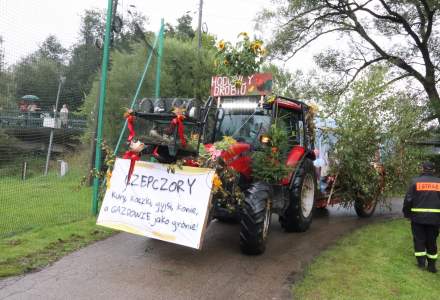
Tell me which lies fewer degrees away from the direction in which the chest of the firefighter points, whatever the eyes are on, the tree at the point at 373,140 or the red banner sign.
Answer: the tree

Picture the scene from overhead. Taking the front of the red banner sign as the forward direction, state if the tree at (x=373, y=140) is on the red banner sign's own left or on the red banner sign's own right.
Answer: on the red banner sign's own left

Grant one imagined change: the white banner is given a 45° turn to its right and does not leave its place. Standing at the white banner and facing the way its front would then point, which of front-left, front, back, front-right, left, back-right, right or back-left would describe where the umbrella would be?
front-right

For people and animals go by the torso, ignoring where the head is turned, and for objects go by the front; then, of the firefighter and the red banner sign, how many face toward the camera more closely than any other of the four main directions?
1

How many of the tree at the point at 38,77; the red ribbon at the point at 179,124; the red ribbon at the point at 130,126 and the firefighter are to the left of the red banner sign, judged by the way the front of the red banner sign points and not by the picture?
1

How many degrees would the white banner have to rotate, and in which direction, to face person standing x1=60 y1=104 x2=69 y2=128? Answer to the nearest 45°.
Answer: approximately 90° to its right

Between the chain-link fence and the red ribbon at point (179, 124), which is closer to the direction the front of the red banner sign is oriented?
the red ribbon

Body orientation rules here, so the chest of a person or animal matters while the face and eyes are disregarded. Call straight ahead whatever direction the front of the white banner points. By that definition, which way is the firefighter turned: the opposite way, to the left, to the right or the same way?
the opposite way

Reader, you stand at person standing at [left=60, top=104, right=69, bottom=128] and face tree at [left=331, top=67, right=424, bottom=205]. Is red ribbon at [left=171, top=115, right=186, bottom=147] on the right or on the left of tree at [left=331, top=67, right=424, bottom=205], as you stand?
right

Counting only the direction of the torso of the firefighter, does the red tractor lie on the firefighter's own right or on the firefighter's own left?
on the firefighter's own left

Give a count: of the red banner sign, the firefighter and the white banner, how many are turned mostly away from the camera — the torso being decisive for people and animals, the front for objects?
1

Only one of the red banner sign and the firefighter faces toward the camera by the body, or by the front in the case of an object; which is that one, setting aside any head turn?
the red banner sign

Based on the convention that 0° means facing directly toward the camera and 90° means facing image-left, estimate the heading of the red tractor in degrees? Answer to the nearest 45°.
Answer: approximately 45°

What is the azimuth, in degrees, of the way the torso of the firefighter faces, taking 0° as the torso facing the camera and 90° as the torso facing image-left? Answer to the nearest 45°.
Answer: approximately 180°

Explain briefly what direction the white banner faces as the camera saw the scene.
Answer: facing the viewer and to the left of the viewer

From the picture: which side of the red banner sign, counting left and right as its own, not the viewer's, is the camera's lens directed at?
front
